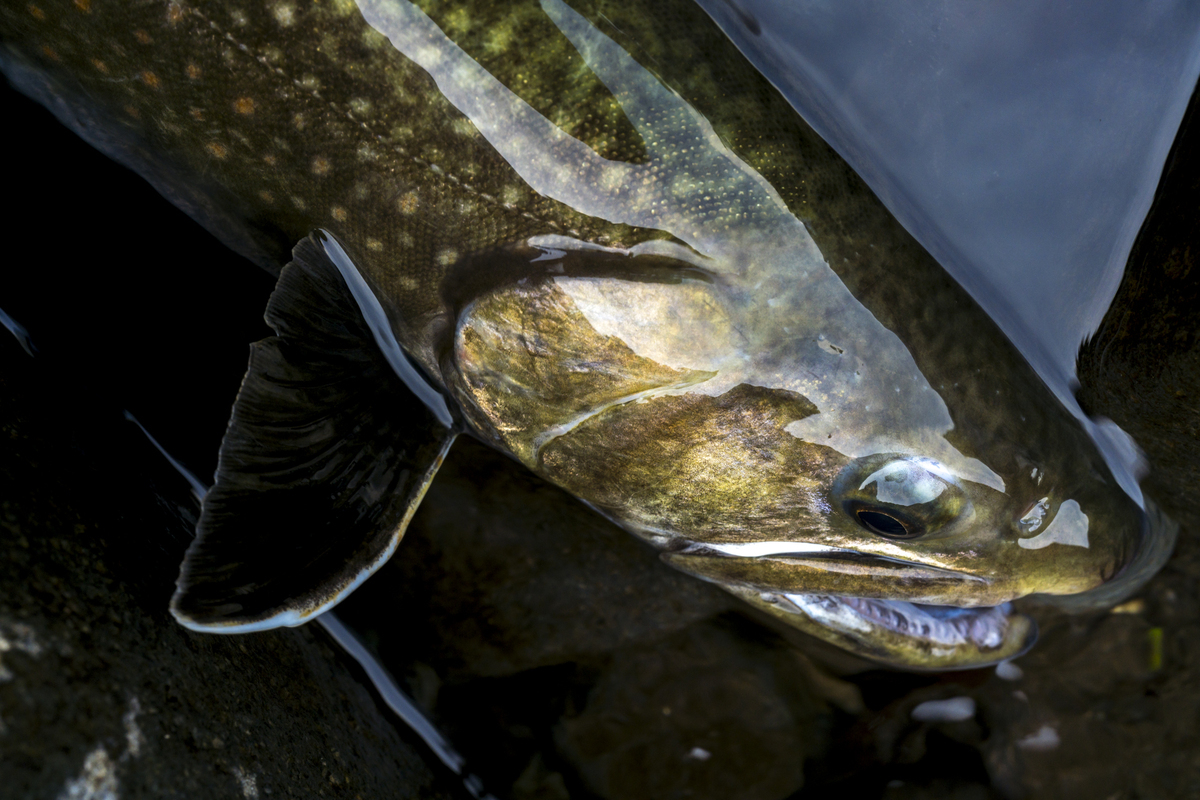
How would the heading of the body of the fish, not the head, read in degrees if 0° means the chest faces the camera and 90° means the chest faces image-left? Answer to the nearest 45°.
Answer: approximately 315°
